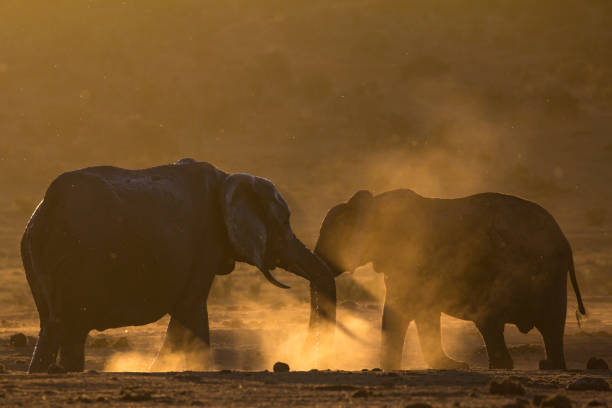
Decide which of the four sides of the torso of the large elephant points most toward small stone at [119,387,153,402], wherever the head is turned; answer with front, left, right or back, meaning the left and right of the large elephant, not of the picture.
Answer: right

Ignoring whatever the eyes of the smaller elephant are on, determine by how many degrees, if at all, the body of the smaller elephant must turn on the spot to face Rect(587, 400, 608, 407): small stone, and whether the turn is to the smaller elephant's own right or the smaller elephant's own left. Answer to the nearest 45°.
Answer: approximately 90° to the smaller elephant's own left

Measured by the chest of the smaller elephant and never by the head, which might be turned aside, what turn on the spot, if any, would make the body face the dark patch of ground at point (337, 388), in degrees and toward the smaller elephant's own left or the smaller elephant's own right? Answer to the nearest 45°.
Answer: approximately 90° to the smaller elephant's own left

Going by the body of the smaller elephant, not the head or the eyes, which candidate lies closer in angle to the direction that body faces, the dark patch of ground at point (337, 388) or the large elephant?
the large elephant

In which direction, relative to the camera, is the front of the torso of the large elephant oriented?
to the viewer's right

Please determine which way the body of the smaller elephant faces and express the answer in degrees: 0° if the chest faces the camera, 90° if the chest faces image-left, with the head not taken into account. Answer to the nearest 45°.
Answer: approximately 90°

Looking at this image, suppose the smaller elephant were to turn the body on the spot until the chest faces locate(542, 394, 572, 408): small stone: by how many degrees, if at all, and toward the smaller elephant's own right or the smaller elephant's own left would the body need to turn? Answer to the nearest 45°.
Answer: approximately 90° to the smaller elephant's own left

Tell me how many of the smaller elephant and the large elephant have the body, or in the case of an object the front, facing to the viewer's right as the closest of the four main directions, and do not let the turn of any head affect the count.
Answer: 1

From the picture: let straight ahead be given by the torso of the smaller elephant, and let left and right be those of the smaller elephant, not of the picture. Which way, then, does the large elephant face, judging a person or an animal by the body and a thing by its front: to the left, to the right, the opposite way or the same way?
the opposite way

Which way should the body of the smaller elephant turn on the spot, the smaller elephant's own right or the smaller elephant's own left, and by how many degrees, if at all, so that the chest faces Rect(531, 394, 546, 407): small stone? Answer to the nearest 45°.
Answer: approximately 90° to the smaller elephant's own left

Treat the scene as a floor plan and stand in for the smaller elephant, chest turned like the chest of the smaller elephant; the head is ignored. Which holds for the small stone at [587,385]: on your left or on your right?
on your left
